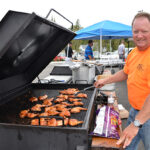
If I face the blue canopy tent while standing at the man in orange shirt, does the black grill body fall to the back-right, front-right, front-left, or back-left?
back-left

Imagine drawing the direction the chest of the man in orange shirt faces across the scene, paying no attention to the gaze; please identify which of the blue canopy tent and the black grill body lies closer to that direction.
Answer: the black grill body

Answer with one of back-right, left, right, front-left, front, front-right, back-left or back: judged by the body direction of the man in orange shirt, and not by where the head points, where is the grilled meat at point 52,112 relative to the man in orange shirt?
front-right

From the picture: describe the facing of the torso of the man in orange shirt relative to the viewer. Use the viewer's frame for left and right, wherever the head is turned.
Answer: facing the viewer and to the left of the viewer

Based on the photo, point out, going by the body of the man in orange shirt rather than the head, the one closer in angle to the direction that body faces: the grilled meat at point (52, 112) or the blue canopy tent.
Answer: the grilled meat

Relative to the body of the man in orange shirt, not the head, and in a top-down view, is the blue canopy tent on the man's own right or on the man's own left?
on the man's own right

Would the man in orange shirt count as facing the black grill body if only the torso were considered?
yes
